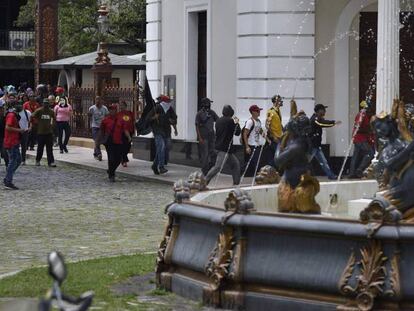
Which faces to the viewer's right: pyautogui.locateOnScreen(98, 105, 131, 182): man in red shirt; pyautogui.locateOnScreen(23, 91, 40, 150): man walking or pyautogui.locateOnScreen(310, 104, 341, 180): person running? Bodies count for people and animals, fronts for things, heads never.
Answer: the person running

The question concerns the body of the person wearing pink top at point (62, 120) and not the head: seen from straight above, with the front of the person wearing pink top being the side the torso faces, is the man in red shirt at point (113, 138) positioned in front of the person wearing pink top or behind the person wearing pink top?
in front

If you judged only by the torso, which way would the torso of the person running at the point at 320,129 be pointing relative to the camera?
to the viewer's right

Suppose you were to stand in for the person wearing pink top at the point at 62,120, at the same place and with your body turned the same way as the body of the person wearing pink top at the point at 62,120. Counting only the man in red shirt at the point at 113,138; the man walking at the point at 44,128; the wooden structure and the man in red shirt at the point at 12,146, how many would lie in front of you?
3

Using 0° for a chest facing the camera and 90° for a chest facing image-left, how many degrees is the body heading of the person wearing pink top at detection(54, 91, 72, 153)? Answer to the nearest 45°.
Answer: approximately 0°
